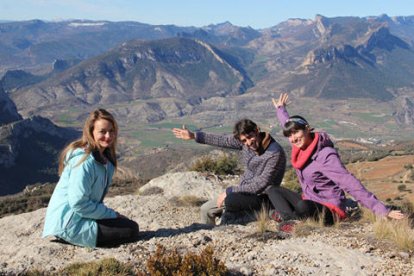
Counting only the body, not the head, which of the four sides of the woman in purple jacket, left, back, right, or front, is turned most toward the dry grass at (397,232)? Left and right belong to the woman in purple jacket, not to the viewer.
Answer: left

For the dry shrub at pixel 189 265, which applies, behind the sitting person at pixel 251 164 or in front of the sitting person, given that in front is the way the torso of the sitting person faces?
in front

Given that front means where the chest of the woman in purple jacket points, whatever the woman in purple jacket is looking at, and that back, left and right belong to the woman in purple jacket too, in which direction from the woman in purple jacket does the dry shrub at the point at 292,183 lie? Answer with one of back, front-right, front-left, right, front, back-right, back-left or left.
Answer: back-right

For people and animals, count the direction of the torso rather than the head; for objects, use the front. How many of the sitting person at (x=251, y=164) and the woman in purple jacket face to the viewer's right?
0

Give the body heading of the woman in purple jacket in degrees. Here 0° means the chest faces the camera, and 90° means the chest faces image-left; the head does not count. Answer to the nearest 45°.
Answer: approximately 45°

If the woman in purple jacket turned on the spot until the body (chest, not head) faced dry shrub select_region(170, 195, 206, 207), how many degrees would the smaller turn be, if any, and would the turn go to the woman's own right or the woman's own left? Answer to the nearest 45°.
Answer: approximately 90° to the woman's own right

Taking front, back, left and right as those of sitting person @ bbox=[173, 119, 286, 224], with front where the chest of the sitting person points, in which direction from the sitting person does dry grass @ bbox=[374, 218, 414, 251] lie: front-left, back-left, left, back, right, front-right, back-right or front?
left

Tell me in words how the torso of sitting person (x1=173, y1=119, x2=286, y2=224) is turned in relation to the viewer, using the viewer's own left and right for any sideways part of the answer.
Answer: facing the viewer and to the left of the viewer

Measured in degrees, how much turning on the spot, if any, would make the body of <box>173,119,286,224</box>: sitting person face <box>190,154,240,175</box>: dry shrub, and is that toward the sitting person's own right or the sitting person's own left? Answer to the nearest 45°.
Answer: approximately 135° to the sitting person's own right
